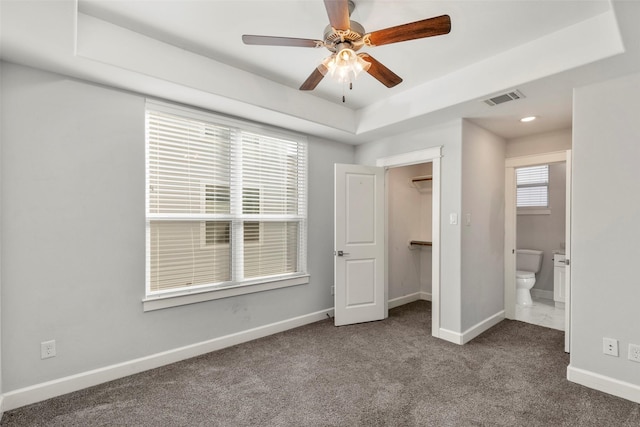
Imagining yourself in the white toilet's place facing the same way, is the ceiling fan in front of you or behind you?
in front

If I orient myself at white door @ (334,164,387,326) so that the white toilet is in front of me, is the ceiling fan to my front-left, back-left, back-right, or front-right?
back-right

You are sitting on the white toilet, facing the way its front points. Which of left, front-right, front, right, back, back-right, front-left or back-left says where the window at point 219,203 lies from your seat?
front-right

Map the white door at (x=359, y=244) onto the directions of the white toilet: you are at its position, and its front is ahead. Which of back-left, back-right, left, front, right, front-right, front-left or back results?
front-right

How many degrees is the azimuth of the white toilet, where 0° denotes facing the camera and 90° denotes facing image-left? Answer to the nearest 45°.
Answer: approximately 0°
